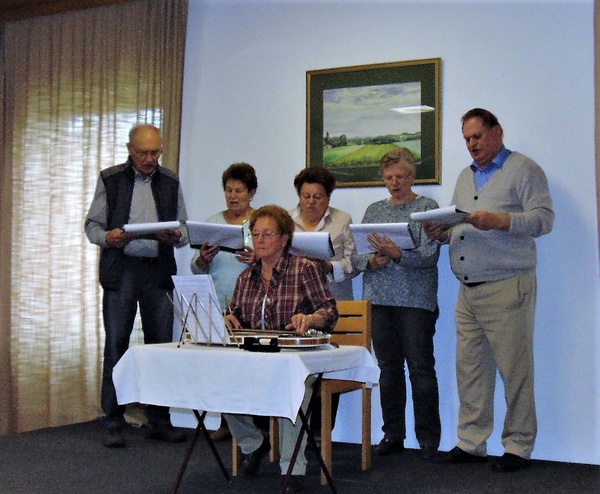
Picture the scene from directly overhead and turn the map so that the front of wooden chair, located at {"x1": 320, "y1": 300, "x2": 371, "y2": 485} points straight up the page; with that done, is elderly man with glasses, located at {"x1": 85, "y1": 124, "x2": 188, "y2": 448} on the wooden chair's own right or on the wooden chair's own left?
on the wooden chair's own right

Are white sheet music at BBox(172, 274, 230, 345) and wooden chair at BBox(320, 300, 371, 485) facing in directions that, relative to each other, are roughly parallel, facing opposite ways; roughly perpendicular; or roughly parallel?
roughly parallel, facing opposite ways

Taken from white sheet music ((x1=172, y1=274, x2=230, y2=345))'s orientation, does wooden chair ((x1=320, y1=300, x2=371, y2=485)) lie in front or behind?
in front

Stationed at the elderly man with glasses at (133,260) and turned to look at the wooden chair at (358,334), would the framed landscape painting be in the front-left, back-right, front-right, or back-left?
front-left

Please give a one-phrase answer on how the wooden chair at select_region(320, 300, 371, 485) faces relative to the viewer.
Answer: facing the viewer and to the left of the viewer

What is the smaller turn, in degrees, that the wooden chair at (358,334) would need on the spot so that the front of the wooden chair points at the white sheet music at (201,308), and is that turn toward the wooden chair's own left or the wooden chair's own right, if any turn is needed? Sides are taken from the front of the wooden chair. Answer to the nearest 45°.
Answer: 0° — it already faces it

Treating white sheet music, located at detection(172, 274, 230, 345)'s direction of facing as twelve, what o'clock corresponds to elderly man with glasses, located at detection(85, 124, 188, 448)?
The elderly man with glasses is roughly at 10 o'clock from the white sheet music.

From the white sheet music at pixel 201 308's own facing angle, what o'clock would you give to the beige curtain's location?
The beige curtain is roughly at 10 o'clock from the white sheet music.

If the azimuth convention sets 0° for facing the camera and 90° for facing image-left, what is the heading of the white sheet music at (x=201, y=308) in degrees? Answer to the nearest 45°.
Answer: approximately 225°

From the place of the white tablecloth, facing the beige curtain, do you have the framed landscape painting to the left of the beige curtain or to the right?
right

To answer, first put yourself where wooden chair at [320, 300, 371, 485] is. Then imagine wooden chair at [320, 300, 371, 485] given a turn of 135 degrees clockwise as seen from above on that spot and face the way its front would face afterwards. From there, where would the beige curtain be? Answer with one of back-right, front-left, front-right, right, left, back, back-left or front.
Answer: front-left
